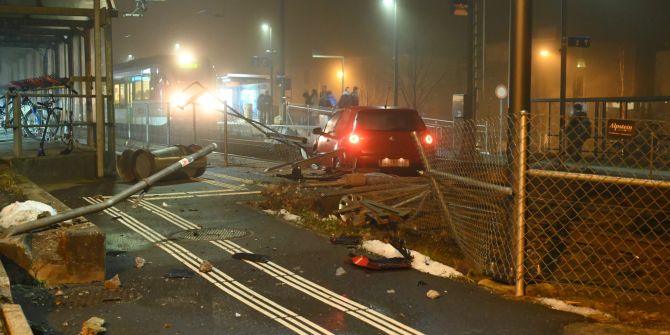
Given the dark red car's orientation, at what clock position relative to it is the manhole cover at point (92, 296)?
The manhole cover is roughly at 8 o'clock from the dark red car.

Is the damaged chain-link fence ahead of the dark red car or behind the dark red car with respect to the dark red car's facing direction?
behind

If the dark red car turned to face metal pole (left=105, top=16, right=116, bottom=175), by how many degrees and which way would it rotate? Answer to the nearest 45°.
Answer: approximately 45° to its left

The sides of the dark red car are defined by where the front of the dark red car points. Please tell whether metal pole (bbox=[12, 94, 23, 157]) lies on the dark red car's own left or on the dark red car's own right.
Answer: on the dark red car's own left

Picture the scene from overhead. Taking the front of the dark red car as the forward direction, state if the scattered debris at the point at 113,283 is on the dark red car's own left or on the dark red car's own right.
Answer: on the dark red car's own left

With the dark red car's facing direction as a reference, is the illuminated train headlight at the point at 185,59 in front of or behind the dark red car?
in front

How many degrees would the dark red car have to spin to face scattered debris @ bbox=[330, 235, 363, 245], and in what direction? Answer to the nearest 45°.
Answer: approximately 135° to its left

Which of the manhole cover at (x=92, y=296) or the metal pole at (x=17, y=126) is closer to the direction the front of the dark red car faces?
the metal pole

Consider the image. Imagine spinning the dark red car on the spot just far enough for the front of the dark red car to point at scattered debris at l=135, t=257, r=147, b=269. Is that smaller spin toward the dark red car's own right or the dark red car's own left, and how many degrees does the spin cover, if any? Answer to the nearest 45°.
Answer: approximately 135° to the dark red car's own left

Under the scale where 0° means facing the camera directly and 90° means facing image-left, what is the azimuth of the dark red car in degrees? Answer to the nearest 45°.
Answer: approximately 135°
